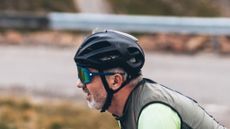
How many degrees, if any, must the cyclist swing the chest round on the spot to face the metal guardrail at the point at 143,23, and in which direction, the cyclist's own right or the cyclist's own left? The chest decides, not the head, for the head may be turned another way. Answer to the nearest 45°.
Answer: approximately 90° to the cyclist's own right

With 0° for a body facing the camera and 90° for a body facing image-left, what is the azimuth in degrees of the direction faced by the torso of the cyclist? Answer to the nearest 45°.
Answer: approximately 90°
